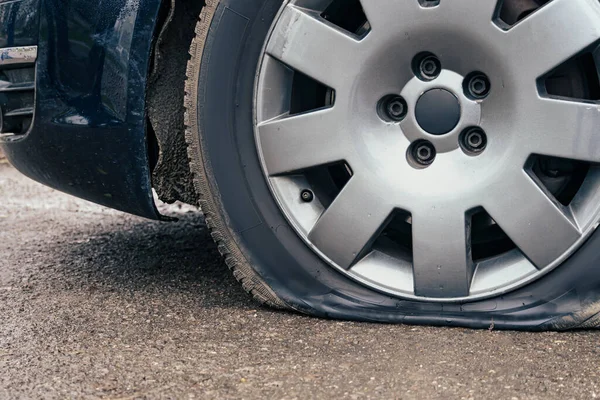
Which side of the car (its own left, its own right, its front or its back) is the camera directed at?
left
